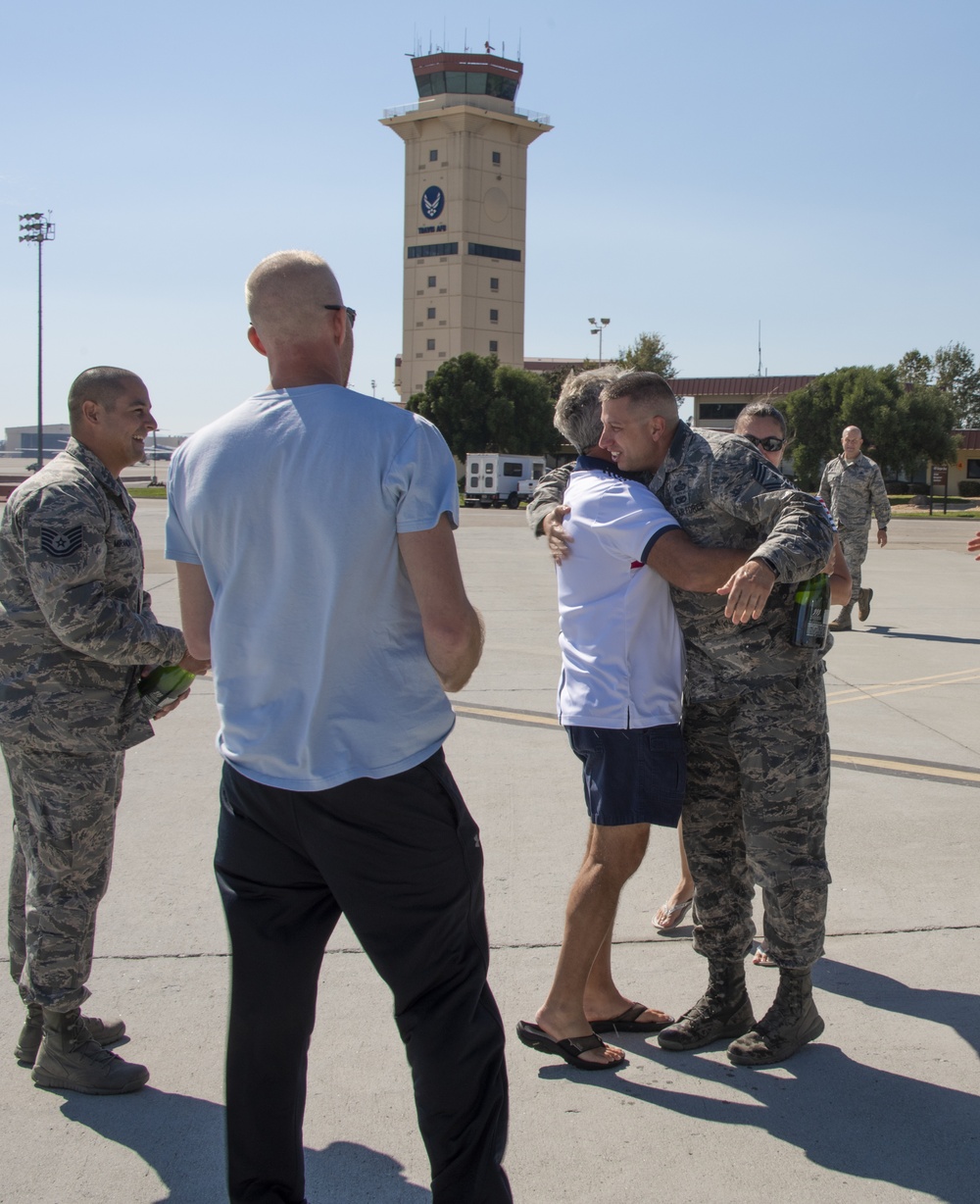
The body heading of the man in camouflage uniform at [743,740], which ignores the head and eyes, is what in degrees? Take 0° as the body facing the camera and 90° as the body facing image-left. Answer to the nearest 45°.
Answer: approximately 45°

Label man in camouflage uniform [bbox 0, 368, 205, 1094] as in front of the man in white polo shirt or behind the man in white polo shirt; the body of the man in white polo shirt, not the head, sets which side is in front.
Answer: behind

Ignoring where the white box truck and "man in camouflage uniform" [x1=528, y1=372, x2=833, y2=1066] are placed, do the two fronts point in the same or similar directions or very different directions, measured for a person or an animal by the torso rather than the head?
very different directions

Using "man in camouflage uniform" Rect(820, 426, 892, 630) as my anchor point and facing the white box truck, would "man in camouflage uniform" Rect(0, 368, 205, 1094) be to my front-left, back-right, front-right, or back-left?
back-left

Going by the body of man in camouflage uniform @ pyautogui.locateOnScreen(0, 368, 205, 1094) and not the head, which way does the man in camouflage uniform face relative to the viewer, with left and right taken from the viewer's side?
facing to the right of the viewer

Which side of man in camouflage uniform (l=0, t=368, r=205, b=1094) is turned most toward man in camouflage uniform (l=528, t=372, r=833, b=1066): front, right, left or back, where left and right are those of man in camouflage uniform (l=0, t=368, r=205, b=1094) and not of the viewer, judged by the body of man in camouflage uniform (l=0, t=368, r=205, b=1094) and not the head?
front

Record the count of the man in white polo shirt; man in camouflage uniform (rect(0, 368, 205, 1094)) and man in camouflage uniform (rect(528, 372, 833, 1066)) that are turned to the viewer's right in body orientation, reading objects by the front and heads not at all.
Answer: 2

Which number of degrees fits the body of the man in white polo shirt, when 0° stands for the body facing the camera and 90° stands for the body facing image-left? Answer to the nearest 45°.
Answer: approximately 270°

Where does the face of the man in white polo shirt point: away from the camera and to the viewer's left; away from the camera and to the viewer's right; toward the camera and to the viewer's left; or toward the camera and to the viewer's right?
away from the camera and to the viewer's right

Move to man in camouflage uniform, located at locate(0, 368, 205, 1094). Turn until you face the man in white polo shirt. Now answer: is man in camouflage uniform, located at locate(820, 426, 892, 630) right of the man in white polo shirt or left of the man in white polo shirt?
left

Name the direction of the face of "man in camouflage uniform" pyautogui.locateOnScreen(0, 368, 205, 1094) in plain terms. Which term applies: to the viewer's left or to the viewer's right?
to the viewer's right
